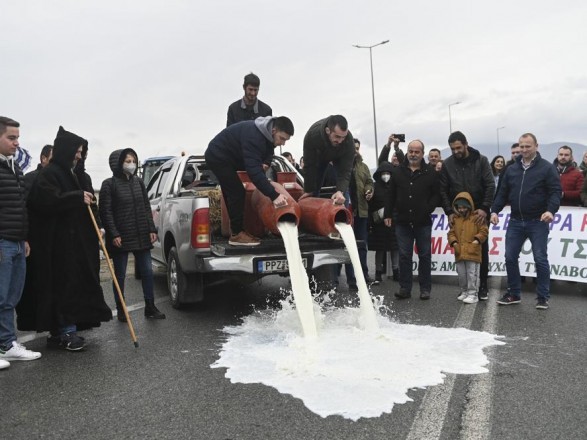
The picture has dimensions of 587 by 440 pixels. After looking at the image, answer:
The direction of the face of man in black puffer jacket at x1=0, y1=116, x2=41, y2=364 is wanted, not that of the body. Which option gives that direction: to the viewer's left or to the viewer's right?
to the viewer's right

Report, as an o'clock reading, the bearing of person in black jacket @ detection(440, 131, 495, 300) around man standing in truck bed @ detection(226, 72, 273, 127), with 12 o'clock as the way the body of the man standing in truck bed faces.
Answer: The person in black jacket is roughly at 10 o'clock from the man standing in truck bed.

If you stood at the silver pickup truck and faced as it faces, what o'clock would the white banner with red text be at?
The white banner with red text is roughly at 4 o'clock from the silver pickup truck.

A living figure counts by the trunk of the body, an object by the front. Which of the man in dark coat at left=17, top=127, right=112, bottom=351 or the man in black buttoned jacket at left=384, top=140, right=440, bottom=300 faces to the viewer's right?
the man in dark coat

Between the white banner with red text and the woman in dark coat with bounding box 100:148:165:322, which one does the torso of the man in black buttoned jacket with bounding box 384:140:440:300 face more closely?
the woman in dark coat

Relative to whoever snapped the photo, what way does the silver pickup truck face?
facing away from the viewer and to the left of the viewer
